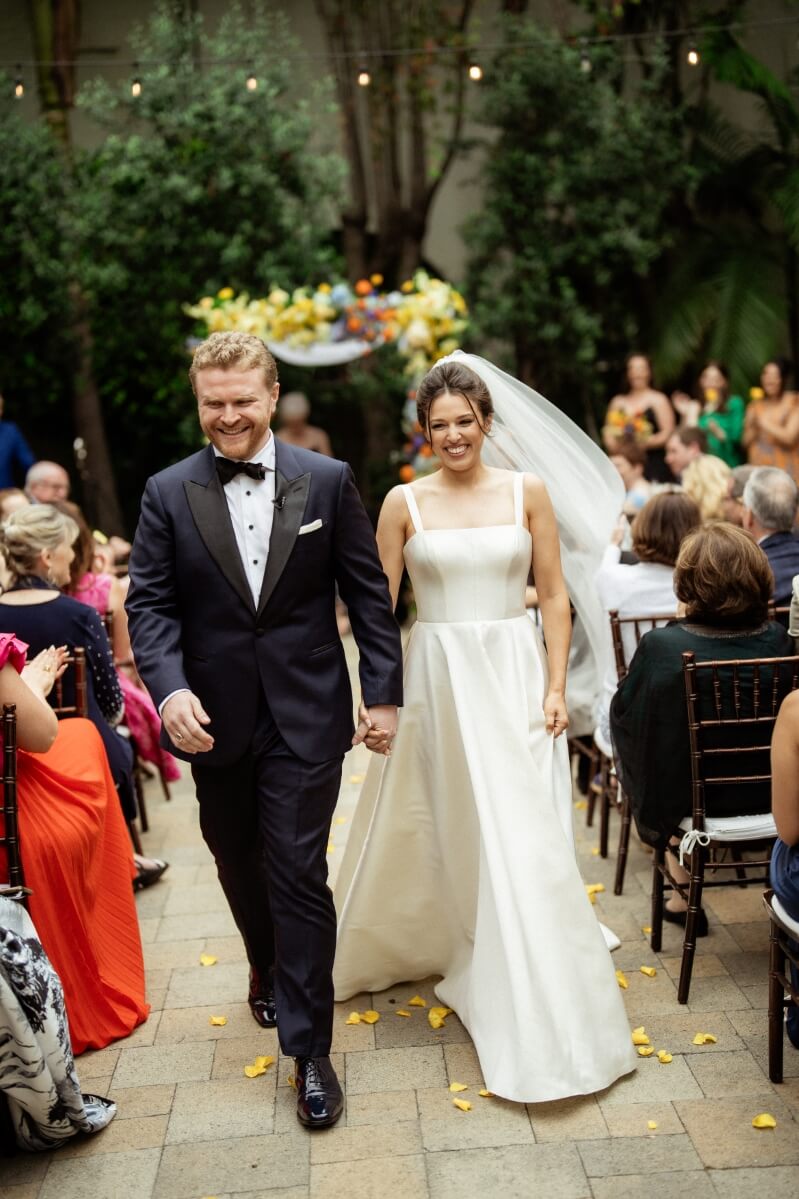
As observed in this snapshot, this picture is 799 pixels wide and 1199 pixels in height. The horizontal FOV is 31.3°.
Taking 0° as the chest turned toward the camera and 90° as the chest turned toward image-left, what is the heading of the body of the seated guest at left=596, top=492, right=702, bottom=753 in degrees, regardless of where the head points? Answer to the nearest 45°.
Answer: approximately 180°

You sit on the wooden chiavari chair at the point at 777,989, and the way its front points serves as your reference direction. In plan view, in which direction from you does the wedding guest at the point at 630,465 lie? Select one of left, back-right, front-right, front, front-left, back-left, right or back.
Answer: front

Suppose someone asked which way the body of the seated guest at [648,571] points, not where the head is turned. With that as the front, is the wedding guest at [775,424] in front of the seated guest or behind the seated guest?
in front

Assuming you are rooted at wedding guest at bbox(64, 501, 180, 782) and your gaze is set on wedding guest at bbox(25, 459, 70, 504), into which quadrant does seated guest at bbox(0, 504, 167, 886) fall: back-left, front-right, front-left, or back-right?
back-left

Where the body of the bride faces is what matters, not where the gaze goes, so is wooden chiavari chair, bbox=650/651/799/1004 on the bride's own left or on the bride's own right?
on the bride's own left

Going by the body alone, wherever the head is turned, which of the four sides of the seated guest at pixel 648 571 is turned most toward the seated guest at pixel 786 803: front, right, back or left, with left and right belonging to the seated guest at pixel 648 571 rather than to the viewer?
back

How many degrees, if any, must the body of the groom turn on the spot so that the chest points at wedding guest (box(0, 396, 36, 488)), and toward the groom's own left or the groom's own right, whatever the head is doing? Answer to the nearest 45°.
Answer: approximately 180°

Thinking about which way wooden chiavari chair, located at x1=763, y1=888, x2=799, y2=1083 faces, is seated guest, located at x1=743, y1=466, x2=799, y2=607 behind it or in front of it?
in front

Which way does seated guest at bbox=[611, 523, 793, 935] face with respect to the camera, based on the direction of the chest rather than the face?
away from the camera

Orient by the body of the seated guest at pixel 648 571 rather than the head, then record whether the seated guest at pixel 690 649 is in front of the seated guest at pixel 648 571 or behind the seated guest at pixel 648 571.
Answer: behind

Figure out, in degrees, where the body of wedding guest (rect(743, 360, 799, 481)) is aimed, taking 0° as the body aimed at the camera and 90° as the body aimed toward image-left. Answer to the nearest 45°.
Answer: approximately 45°

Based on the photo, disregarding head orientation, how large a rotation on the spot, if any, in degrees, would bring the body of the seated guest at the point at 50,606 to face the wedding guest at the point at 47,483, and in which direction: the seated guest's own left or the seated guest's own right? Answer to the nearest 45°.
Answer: approximately 45° to the seated guest's own left

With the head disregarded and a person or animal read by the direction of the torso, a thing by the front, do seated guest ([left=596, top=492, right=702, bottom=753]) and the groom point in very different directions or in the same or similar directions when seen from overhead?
very different directions

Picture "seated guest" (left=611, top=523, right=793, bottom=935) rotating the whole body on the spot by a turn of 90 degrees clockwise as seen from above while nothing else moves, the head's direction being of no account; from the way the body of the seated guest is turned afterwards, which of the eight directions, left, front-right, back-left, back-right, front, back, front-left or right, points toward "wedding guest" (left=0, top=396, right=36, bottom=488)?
back-left

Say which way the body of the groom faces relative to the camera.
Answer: toward the camera

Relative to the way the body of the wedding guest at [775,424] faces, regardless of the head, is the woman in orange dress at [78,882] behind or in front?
in front

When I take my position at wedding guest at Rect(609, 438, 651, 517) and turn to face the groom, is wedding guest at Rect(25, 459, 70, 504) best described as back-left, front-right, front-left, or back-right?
front-right

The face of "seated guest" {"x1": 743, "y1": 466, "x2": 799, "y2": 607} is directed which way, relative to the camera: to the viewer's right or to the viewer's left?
to the viewer's left

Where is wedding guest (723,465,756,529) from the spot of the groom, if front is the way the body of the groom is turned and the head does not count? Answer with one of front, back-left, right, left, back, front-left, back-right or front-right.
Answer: back-left

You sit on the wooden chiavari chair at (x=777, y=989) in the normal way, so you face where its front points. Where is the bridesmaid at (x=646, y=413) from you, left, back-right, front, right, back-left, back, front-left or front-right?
front

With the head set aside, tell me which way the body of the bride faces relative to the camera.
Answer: toward the camera
